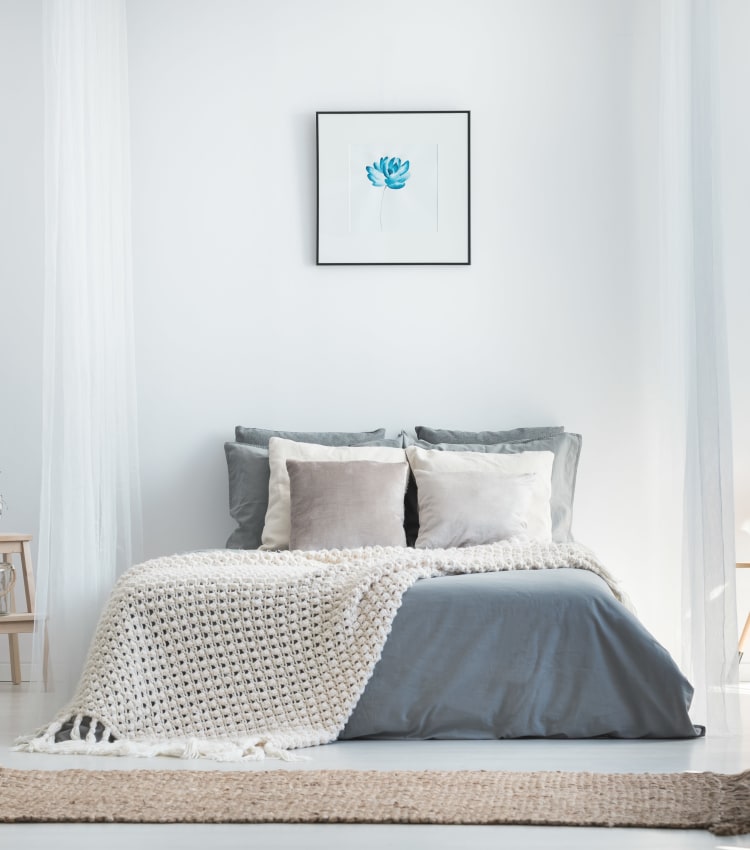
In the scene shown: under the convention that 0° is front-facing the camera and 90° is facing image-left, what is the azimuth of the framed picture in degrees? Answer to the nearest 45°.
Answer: approximately 0°

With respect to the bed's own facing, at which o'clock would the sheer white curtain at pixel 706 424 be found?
The sheer white curtain is roughly at 9 o'clock from the bed.

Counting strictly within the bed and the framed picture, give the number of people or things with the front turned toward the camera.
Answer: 2

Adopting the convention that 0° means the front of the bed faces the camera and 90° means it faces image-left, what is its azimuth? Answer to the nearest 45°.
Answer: approximately 0°
